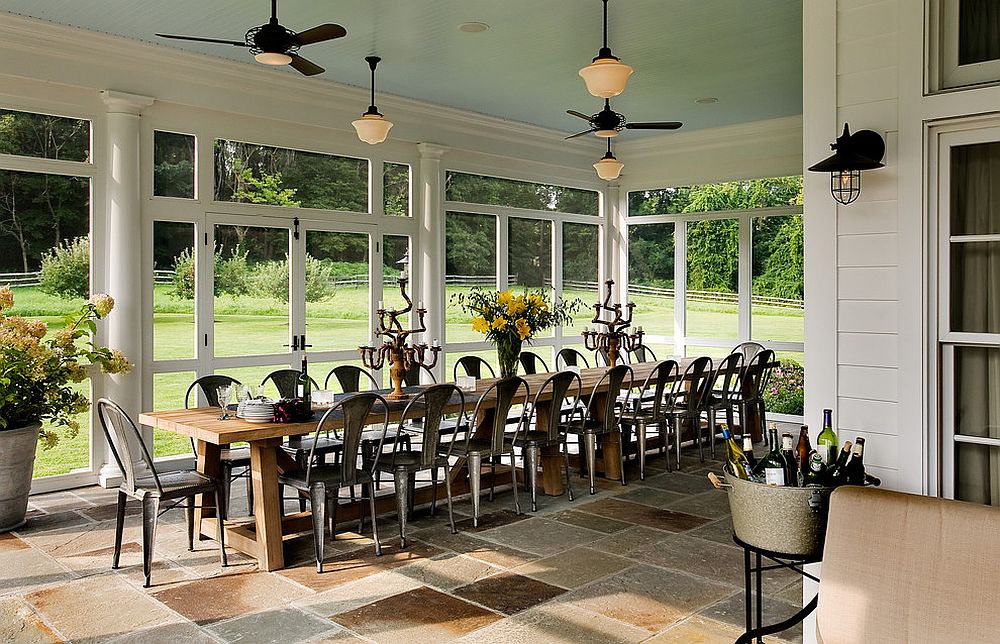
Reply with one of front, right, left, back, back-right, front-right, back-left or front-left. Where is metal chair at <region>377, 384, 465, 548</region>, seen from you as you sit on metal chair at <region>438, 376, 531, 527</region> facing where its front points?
left

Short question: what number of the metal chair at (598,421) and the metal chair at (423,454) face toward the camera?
0

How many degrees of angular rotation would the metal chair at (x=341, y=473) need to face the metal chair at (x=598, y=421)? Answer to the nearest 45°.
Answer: approximately 90° to its right

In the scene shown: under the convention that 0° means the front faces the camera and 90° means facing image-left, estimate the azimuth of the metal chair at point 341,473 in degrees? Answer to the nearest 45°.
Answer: approximately 135°

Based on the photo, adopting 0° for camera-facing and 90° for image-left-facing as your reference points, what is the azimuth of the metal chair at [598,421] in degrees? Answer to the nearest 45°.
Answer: approximately 135°

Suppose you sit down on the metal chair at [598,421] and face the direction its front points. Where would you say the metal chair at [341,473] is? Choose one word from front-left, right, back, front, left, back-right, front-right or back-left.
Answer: left

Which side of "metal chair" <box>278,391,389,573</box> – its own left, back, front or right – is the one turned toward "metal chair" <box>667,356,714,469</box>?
right

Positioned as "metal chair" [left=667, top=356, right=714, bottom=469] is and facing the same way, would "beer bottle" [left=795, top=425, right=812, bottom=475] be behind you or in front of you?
behind

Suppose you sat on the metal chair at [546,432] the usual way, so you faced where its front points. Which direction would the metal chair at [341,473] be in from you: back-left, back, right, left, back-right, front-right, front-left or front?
left

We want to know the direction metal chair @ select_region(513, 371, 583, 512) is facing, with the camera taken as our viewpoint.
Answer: facing away from the viewer and to the left of the viewer

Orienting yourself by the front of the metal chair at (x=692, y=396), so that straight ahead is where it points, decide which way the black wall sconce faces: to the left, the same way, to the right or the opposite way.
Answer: to the left

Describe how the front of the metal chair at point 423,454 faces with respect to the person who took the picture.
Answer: facing away from the viewer and to the left of the viewer
